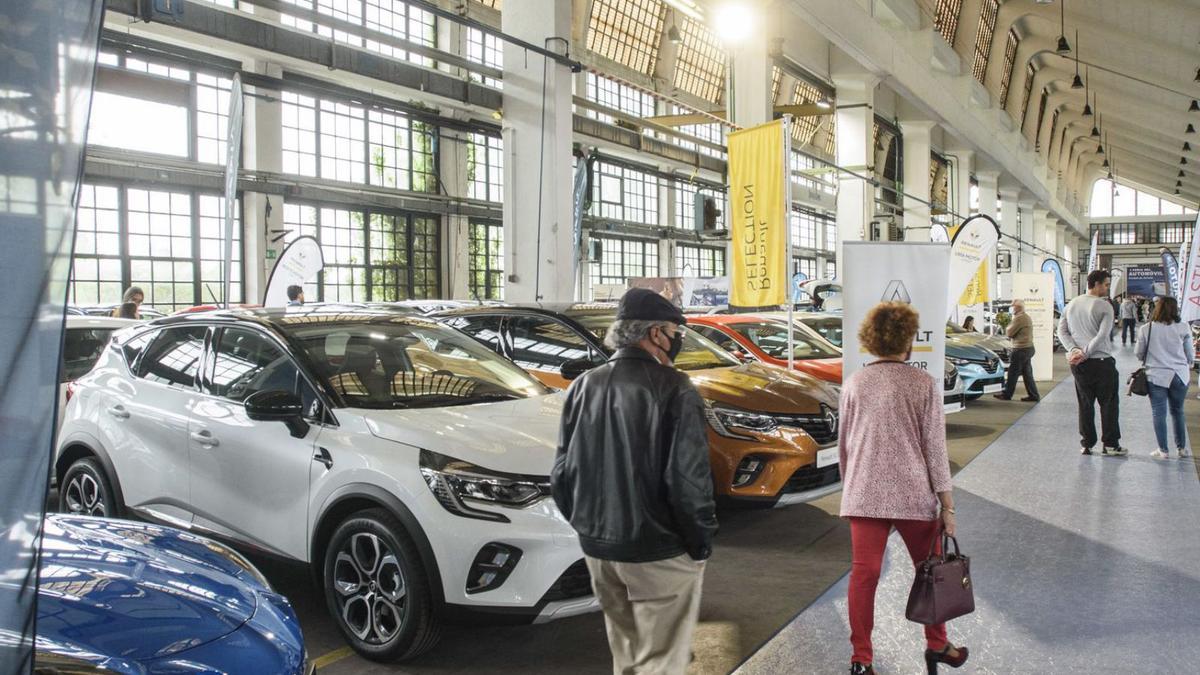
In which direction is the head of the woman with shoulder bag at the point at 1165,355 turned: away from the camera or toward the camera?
away from the camera

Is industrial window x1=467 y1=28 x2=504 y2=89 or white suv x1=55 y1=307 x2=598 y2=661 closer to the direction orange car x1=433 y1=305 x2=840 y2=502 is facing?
the white suv

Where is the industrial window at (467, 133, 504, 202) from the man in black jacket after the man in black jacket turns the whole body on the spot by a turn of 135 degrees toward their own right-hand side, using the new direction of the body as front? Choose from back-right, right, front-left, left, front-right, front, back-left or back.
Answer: back

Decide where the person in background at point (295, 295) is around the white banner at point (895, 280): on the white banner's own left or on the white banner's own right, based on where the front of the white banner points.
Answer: on the white banner's own right

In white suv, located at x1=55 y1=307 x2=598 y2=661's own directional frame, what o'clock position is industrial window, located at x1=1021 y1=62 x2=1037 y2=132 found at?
The industrial window is roughly at 9 o'clock from the white suv.

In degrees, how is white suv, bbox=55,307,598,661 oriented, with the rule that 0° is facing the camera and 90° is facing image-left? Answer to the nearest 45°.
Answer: approximately 315°

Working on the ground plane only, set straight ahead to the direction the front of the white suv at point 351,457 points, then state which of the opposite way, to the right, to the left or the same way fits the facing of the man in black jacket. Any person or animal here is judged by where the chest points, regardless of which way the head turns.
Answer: to the left

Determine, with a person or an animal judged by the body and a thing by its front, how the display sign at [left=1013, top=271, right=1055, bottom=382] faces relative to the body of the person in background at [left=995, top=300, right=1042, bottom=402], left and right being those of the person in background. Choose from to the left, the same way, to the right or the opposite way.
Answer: to the left

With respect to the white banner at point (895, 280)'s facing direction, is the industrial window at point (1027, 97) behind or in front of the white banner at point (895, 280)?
behind

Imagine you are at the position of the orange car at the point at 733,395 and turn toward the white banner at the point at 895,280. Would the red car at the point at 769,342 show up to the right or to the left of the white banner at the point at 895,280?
left

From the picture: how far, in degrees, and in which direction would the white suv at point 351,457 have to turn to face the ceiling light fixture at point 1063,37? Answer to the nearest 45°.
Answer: approximately 90° to its left

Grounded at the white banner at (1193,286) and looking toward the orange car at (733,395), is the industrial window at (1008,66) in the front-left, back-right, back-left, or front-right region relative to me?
back-right

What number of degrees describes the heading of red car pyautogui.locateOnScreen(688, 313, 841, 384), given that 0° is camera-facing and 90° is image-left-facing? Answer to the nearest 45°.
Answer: approximately 315°

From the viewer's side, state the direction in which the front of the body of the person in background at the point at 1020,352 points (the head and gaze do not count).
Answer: to the viewer's left

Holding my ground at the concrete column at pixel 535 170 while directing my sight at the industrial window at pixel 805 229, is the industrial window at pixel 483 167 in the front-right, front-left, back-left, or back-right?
front-left
